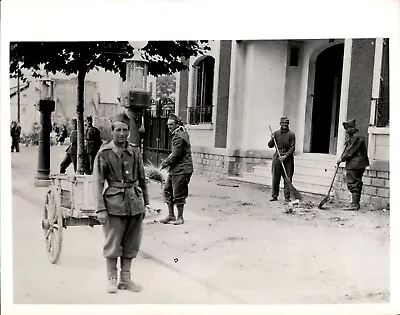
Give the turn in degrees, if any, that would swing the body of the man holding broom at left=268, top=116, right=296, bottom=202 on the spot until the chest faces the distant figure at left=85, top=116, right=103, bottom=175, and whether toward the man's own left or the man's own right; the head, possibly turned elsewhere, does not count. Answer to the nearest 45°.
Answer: approximately 90° to the man's own right

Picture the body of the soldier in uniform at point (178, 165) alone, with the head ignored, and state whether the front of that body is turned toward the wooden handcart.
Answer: yes

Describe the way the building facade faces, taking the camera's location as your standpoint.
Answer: facing the viewer and to the left of the viewer

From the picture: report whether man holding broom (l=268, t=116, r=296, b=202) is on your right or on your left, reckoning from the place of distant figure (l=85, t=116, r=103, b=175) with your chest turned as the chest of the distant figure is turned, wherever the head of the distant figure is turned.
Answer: on your left

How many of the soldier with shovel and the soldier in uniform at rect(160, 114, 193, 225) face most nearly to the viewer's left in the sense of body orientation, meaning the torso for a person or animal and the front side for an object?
2

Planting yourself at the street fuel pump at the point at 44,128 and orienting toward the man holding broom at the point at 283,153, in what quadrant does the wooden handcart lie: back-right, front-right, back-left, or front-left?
front-right

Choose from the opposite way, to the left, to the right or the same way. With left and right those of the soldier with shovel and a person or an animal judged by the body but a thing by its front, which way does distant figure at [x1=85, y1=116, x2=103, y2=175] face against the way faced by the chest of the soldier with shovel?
to the left

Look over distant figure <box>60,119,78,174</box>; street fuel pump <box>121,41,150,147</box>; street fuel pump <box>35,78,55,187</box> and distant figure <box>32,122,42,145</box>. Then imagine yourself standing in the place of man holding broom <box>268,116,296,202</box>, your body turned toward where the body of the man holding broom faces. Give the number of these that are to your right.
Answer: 4

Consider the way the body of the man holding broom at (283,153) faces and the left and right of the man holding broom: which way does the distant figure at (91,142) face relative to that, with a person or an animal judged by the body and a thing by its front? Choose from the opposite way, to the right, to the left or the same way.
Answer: the same way

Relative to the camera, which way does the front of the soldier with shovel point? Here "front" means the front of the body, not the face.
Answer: to the viewer's left

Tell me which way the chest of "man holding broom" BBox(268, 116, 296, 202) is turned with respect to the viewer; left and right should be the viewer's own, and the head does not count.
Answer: facing the viewer

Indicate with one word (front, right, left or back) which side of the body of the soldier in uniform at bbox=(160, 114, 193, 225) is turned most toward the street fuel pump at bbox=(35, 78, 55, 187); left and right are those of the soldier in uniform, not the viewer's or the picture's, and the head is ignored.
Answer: front

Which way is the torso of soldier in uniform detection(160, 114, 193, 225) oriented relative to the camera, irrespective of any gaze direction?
to the viewer's left

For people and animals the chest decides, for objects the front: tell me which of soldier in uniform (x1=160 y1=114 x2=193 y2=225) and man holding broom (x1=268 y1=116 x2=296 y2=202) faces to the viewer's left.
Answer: the soldier in uniform

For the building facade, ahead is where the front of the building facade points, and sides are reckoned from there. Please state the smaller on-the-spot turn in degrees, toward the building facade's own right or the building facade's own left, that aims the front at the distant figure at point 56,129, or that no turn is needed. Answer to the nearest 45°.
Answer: approximately 45° to the building facade's own right
